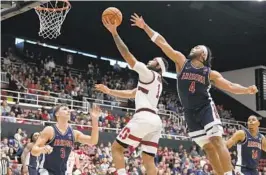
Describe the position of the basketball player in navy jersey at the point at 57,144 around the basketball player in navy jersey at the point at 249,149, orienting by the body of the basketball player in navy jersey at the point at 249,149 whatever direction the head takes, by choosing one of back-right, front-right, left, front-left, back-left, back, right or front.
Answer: right

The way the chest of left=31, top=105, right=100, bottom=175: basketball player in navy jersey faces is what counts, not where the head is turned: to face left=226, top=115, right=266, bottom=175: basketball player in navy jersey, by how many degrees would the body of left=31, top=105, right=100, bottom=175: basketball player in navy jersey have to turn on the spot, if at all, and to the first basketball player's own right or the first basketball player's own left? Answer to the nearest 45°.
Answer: approximately 45° to the first basketball player's own left

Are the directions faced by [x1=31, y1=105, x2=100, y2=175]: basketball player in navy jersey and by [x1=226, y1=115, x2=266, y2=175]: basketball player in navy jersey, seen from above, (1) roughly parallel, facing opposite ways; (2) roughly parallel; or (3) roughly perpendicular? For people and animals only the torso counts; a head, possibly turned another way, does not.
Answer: roughly parallel

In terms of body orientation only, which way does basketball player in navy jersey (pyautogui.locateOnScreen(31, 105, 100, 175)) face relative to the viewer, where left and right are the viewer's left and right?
facing the viewer and to the right of the viewer

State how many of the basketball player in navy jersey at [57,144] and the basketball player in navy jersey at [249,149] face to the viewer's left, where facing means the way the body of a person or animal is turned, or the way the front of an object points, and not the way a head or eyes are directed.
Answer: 0
